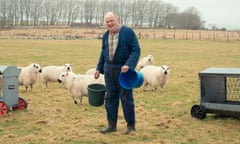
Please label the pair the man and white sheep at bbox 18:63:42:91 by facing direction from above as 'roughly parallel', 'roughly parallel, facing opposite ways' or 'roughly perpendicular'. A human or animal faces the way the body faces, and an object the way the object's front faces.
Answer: roughly perpendicular
